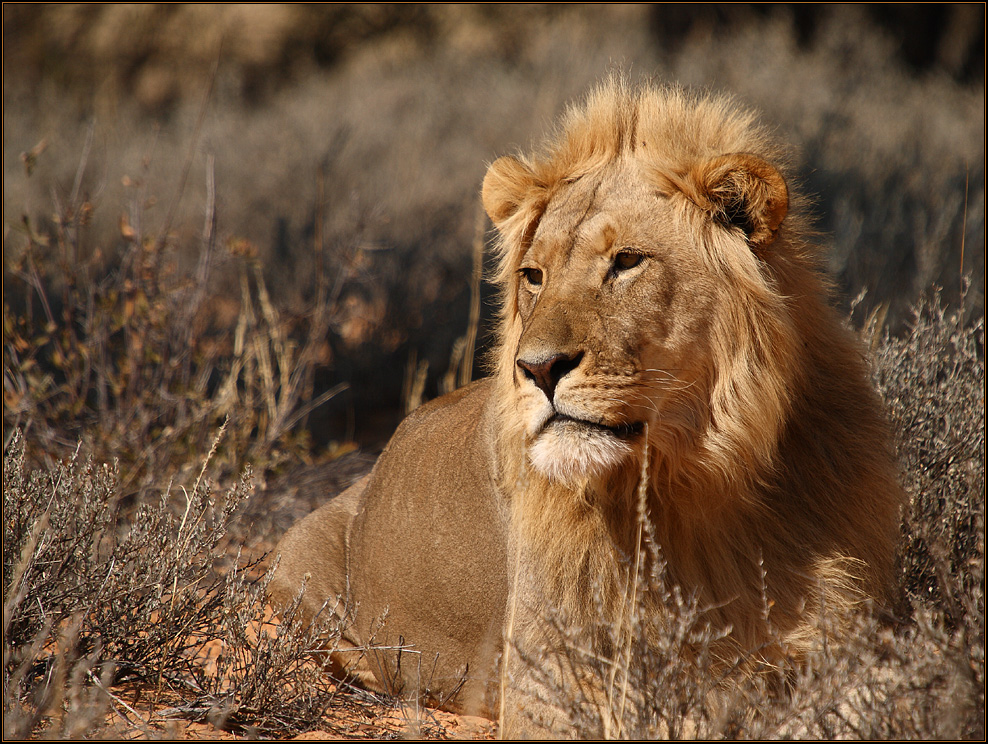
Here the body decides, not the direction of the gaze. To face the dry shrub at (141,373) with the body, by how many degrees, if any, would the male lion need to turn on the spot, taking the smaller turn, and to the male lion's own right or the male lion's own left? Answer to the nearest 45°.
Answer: approximately 180°

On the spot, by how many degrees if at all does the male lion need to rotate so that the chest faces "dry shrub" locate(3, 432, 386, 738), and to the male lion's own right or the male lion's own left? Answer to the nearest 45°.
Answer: approximately 135° to the male lion's own right

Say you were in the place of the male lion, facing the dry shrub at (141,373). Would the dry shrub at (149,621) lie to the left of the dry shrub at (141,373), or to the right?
left

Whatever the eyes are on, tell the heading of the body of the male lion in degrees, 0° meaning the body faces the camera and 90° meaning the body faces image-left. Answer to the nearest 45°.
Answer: approximately 315°
